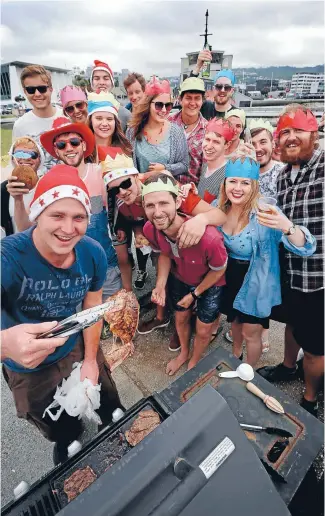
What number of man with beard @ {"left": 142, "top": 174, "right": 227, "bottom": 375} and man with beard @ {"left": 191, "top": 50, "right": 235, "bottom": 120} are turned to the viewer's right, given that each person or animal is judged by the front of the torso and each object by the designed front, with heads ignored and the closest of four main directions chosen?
0

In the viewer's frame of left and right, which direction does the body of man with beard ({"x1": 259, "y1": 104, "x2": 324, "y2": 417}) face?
facing the viewer and to the left of the viewer

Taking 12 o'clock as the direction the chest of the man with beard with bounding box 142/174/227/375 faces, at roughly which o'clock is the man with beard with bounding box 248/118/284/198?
the man with beard with bounding box 248/118/284/198 is roughly at 6 o'clock from the man with beard with bounding box 142/174/227/375.

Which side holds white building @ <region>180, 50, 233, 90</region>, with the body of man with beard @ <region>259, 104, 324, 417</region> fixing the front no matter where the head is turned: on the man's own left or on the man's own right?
on the man's own right

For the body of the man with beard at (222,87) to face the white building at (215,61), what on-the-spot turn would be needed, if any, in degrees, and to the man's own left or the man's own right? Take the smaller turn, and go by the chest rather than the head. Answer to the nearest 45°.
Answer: approximately 180°

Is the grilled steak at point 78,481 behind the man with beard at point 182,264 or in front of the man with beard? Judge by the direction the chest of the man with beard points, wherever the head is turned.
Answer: in front

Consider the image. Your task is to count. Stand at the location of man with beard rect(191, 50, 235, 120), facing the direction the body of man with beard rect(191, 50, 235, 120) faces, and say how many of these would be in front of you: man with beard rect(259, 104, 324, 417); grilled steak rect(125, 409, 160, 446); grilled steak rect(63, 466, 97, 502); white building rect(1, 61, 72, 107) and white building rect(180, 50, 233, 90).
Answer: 3

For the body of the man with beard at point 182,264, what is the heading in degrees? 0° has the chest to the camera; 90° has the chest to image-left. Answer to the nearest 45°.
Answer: approximately 45°

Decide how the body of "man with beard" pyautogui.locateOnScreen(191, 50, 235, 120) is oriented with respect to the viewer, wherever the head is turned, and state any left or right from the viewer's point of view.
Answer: facing the viewer

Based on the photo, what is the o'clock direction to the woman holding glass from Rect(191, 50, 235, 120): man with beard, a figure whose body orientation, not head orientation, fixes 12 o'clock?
The woman holding glass is roughly at 12 o'clock from the man with beard.

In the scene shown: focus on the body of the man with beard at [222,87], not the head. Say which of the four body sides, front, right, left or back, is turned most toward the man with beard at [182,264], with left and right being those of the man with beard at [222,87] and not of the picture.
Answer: front
